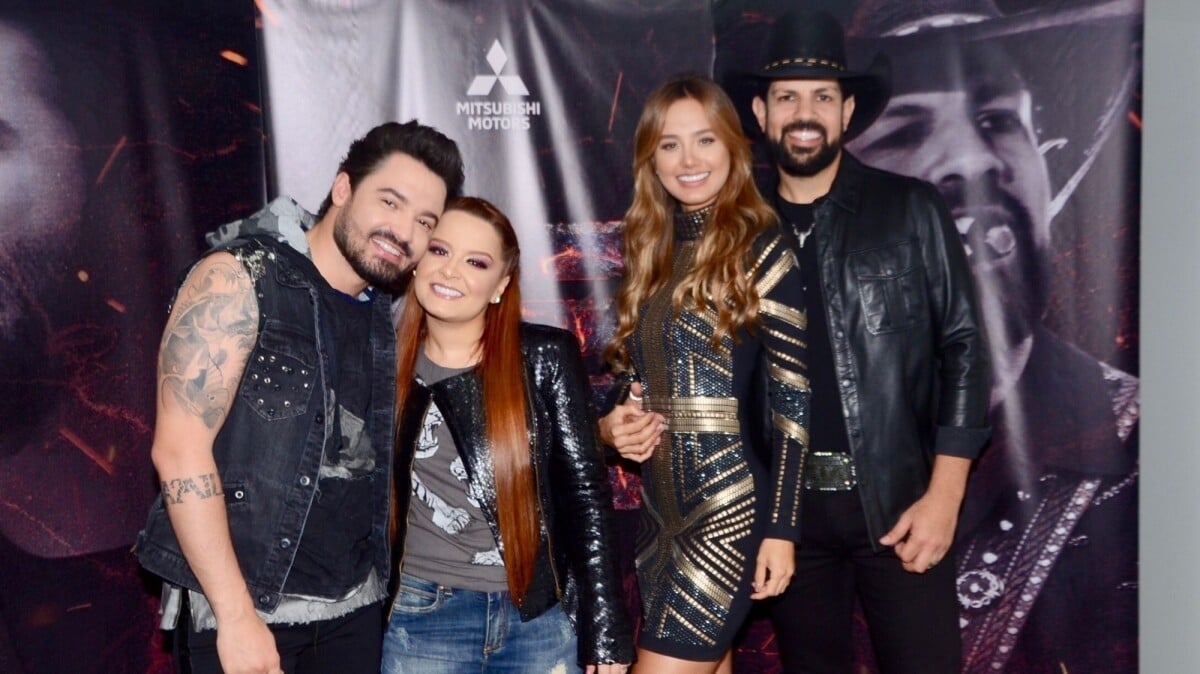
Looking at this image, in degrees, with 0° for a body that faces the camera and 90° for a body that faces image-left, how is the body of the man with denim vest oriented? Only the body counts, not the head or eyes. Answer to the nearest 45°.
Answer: approximately 315°

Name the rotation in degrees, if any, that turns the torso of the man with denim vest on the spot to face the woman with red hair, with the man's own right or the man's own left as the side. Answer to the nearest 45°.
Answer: approximately 45° to the man's own left
